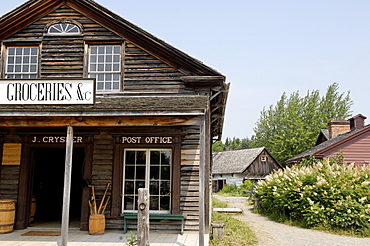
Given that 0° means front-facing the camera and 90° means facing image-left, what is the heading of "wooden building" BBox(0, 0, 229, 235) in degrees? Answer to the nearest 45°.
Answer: approximately 0°

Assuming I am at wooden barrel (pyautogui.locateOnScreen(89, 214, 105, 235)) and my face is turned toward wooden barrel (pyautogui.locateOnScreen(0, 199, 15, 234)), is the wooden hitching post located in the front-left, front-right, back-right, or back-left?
back-left

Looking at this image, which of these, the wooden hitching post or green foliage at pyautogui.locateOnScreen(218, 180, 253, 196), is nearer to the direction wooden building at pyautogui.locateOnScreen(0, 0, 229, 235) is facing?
the wooden hitching post

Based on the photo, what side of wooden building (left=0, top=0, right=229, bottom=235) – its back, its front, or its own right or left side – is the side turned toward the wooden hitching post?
front

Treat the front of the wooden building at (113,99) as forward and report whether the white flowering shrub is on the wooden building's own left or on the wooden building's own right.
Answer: on the wooden building's own left

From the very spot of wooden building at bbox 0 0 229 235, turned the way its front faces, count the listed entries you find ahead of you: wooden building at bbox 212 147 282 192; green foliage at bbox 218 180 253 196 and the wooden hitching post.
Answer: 1
